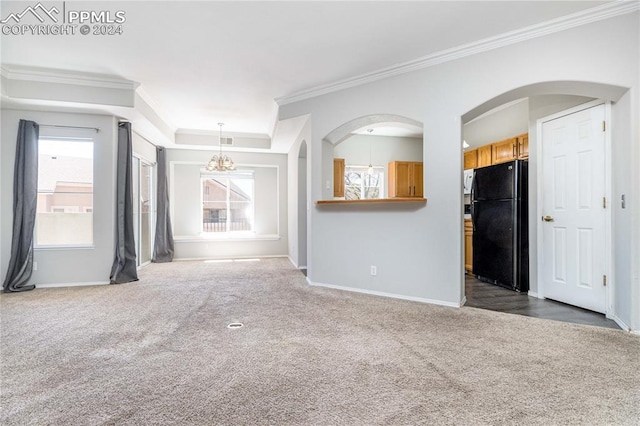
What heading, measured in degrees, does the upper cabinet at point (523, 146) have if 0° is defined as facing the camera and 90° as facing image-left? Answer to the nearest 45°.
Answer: approximately 45°

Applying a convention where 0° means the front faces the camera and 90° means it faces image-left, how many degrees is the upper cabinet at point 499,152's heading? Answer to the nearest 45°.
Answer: approximately 45°

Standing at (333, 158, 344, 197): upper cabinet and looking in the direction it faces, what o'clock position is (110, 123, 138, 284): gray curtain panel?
The gray curtain panel is roughly at 2 o'clock from the upper cabinet.

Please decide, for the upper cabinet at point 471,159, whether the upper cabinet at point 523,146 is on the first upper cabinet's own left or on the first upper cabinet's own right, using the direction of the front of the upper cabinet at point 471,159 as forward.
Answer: on the first upper cabinet's own left

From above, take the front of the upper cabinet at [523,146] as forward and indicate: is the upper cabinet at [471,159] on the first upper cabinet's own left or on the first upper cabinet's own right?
on the first upper cabinet's own right

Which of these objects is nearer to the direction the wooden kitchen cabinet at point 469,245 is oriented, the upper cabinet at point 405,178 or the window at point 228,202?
the window

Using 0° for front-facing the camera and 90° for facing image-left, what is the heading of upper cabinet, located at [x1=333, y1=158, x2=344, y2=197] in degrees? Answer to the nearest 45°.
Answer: approximately 0°

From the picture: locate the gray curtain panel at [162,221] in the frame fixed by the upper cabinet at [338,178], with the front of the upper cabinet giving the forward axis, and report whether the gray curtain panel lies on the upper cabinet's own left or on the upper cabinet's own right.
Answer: on the upper cabinet's own right

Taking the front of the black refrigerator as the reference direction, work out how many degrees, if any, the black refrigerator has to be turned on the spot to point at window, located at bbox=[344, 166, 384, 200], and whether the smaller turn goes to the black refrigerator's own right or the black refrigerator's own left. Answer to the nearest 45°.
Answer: approximately 90° to the black refrigerator's own right

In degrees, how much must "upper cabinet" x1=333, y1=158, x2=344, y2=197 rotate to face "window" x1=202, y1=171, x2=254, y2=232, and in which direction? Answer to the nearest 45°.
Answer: approximately 90° to its right
